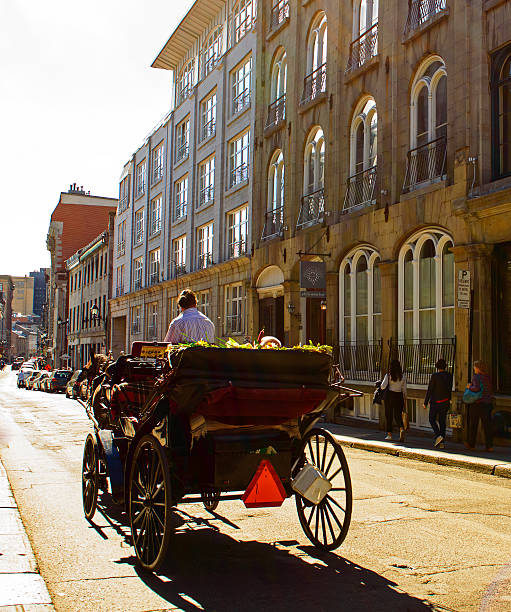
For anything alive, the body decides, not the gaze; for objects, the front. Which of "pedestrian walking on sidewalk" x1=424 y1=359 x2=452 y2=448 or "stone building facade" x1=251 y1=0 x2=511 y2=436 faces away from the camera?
the pedestrian walking on sidewalk

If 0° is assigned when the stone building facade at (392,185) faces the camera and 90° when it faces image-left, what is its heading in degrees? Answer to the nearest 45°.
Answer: approximately 45°

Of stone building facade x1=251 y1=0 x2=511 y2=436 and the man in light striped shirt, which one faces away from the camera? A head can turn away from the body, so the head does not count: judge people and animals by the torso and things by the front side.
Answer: the man in light striped shirt

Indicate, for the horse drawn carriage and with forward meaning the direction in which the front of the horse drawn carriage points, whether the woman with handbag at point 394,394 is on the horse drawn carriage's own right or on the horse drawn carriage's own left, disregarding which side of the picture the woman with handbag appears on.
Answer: on the horse drawn carriage's own right

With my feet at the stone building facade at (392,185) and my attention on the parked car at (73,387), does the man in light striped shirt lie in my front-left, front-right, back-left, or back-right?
back-left

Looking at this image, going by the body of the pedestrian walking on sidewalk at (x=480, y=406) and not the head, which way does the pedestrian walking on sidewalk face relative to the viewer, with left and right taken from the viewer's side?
facing away from the viewer and to the left of the viewer

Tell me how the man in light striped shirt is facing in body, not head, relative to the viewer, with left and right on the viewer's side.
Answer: facing away from the viewer

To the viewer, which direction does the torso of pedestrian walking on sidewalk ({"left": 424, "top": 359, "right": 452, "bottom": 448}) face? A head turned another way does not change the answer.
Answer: away from the camera

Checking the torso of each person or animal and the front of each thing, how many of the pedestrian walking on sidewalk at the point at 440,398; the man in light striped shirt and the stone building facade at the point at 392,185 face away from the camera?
2

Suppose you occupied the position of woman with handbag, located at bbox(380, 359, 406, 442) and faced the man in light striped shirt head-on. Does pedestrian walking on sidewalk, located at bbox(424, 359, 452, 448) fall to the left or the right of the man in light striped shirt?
left

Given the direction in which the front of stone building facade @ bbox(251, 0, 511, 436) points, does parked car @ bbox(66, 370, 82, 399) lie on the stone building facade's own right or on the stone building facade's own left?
on the stone building facade's own right

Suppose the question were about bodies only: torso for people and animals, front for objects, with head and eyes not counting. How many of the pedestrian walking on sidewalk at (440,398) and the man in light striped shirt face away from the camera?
2

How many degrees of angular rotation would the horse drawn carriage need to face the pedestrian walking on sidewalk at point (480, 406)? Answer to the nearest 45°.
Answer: approximately 90° to its right

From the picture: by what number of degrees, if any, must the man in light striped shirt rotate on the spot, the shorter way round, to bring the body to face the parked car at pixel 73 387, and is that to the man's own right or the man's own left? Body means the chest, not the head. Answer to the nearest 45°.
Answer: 0° — they already face it

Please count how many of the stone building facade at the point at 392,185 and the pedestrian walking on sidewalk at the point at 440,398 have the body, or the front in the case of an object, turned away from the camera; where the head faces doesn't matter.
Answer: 1

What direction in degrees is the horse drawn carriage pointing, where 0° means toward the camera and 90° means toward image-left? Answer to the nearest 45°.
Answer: approximately 135°
